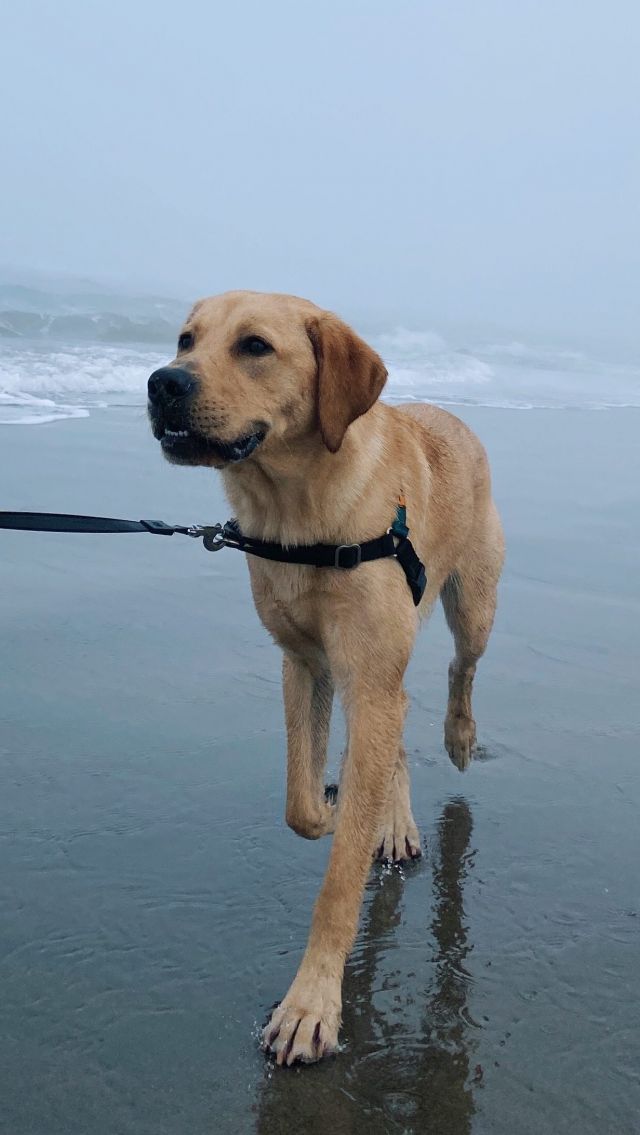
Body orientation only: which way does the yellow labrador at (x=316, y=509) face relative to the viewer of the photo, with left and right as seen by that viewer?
facing the viewer and to the left of the viewer
